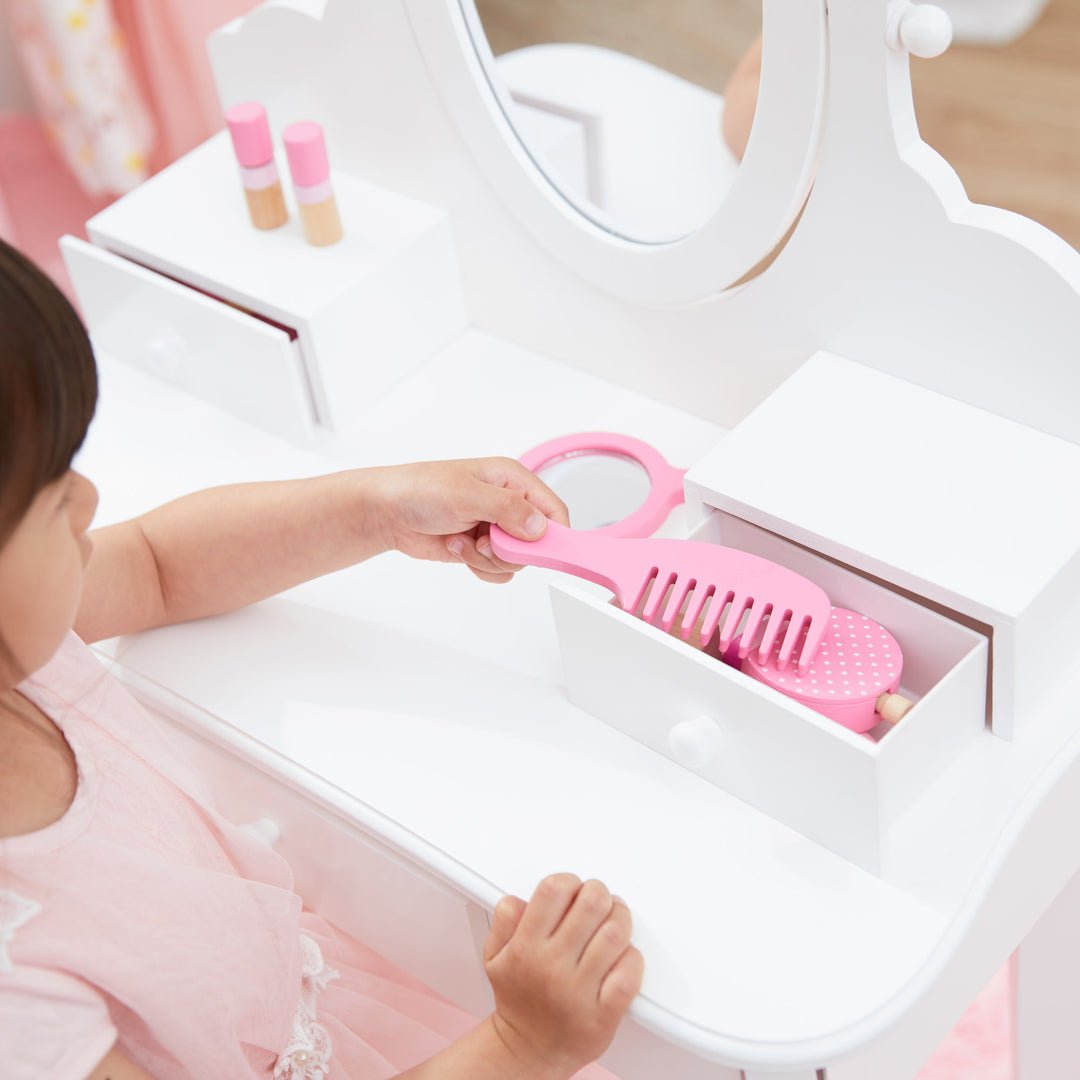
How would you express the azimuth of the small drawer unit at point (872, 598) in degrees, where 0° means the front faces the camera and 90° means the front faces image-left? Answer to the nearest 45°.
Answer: approximately 45°

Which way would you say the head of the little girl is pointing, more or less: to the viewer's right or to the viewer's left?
to the viewer's right

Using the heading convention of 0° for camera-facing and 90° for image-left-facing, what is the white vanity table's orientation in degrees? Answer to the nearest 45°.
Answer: approximately 45°
